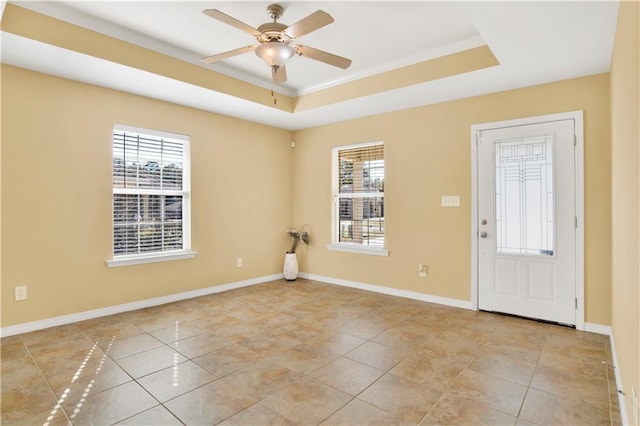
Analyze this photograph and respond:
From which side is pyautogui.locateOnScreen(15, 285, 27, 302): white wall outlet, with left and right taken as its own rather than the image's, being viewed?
front

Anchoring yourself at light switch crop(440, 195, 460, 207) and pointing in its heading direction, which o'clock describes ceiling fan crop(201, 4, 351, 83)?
The ceiling fan is roughly at 1 o'clock from the light switch.

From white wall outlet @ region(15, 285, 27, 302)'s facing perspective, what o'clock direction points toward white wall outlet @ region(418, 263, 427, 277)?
white wall outlet @ region(418, 263, 427, 277) is roughly at 10 o'clock from white wall outlet @ region(15, 285, 27, 302).

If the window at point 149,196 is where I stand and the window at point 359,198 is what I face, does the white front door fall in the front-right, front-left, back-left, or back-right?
front-right

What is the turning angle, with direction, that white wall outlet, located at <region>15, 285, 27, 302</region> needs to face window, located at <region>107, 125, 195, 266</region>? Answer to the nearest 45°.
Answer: approximately 90° to its left

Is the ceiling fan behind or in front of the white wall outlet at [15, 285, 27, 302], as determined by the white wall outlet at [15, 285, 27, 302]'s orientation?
in front

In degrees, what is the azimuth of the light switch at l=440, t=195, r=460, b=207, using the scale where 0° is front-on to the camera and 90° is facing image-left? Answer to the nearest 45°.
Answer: approximately 0°

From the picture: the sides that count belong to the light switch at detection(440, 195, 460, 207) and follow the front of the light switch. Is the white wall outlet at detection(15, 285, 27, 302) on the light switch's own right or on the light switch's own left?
on the light switch's own right

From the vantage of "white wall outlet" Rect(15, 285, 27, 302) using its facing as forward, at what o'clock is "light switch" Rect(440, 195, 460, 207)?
The light switch is roughly at 10 o'clock from the white wall outlet.

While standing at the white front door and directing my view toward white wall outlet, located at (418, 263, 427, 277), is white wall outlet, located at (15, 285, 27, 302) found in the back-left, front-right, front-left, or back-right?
front-left

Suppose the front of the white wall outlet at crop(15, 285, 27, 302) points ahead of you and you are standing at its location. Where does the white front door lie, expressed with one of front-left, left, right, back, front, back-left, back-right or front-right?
front-left

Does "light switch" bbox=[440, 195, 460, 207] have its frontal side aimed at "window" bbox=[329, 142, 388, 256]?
no

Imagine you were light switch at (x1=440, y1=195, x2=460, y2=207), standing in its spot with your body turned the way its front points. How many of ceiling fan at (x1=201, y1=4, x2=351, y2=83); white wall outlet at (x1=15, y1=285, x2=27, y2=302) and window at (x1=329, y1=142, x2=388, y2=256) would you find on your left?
0

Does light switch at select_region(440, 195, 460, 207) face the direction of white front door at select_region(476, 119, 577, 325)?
no
